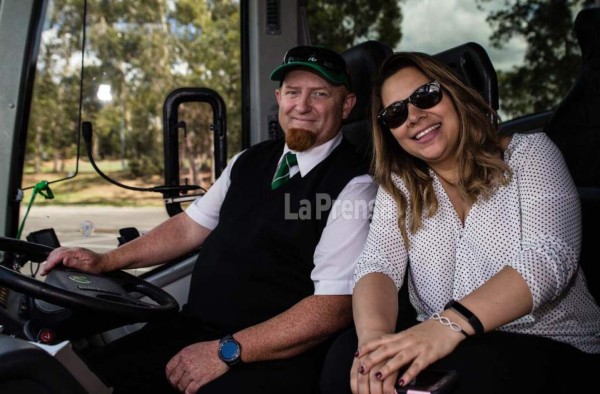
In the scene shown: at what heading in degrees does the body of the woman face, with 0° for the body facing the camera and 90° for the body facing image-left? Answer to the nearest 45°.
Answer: approximately 45°

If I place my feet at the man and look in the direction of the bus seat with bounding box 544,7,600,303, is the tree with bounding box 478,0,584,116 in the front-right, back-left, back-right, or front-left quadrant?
front-left

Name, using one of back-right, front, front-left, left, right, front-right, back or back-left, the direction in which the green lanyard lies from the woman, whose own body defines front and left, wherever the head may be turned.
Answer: front-right

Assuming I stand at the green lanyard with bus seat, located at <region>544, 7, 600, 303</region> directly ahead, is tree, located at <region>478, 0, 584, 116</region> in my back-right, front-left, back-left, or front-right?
front-left

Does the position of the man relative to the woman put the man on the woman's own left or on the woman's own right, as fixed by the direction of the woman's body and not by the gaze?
on the woman's own right

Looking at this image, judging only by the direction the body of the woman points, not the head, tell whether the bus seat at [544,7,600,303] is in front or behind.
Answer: behind

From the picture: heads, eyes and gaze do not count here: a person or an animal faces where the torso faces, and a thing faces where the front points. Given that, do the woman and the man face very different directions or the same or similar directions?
same or similar directions

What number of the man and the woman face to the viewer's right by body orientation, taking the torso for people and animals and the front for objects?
0

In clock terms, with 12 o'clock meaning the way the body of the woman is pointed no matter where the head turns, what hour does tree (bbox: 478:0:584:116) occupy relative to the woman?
The tree is roughly at 5 o'clock from the woman.

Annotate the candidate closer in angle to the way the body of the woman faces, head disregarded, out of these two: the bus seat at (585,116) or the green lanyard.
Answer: the green lanyard

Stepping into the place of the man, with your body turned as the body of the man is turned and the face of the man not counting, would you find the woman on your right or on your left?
on your left
